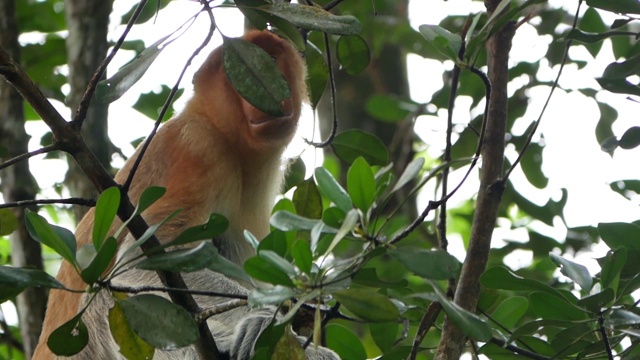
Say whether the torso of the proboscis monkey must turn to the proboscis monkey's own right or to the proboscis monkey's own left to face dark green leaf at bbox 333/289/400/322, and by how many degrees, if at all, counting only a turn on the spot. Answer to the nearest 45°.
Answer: approximately 45° to the proboscis monkey's own right
